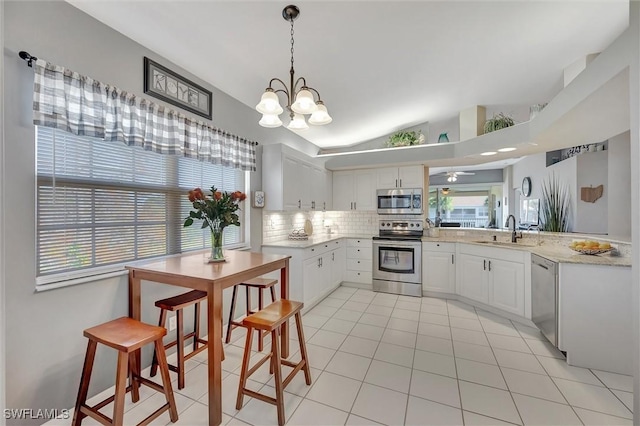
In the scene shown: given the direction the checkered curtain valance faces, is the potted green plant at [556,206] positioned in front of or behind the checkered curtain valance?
in front

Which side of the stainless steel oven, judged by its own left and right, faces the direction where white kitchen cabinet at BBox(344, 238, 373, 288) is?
right

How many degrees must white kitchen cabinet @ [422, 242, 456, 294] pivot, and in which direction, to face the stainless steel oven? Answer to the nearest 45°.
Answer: approximately 90° to its right

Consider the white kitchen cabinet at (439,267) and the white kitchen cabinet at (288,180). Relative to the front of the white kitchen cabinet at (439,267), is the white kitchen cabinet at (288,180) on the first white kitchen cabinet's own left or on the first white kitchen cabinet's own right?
on the first white kitchen cabinet's own right

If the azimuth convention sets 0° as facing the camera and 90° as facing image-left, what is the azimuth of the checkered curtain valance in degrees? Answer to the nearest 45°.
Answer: approximately 315°

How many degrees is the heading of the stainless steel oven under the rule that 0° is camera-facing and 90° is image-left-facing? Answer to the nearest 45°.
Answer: approximately 0°

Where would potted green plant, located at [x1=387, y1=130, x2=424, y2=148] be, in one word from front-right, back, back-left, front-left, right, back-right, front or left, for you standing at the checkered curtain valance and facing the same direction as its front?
front-left

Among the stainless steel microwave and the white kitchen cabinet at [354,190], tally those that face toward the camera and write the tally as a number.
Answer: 2

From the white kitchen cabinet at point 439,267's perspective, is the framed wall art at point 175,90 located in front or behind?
in front

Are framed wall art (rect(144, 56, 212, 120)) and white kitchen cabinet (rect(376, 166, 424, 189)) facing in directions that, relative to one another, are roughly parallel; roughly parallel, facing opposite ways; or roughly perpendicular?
roughly perpendicular

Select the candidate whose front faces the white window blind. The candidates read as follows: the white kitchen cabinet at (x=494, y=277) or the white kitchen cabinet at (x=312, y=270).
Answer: the white kitchen cabinet at (x=494, y=277)
